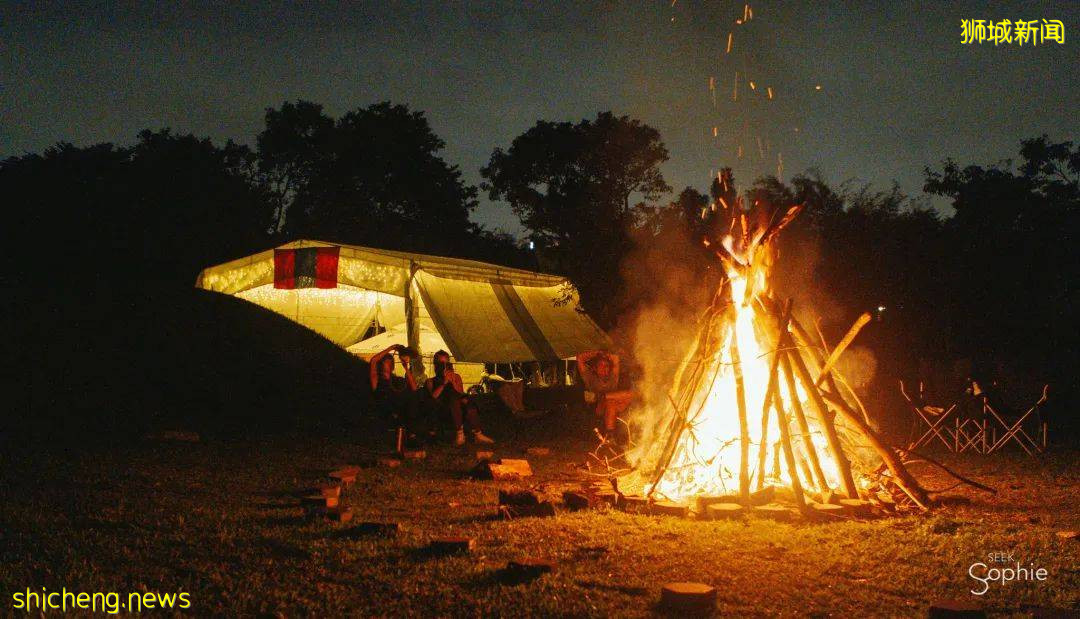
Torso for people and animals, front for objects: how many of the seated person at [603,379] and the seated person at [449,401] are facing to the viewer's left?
0

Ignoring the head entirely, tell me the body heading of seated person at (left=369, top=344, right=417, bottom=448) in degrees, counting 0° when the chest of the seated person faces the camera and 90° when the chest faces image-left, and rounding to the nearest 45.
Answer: approximately 315°

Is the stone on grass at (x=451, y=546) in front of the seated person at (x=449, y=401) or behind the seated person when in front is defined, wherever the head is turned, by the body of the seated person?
in front

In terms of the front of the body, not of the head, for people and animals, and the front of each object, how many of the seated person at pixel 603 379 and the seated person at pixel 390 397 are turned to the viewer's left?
0

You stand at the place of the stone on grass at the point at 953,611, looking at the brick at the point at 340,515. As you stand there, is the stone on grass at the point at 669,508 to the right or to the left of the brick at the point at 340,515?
right

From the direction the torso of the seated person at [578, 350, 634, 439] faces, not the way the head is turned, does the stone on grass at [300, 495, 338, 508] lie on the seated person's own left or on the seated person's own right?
on the seated person's own right

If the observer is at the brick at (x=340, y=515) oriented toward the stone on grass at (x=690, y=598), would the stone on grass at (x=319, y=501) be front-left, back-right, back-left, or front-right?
back-left

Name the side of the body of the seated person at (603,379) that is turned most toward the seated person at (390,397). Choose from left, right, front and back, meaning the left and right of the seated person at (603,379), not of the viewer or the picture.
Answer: right

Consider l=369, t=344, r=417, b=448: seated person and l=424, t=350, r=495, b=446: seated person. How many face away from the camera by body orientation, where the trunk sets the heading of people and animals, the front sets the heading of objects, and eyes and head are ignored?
0
